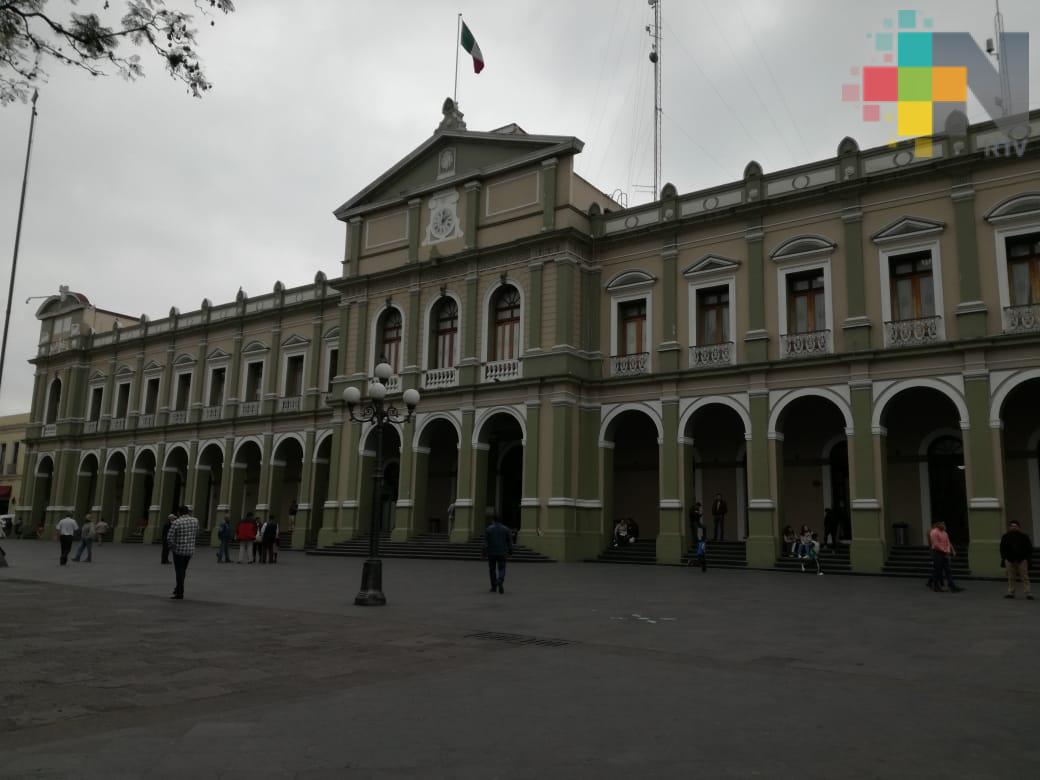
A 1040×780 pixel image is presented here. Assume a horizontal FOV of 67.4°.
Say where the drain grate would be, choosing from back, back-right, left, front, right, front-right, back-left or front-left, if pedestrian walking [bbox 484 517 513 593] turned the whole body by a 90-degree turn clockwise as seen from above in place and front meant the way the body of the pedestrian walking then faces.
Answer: right

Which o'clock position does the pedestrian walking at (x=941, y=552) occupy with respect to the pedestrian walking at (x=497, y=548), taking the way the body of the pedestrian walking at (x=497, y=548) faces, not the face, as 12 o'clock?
the pedestrian walking at (x=941, y=552) is roughly at 3 o'clock from the pedestrian walking at (x=497, y=548).

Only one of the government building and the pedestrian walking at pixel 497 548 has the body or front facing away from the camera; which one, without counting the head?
the pedestrian walking

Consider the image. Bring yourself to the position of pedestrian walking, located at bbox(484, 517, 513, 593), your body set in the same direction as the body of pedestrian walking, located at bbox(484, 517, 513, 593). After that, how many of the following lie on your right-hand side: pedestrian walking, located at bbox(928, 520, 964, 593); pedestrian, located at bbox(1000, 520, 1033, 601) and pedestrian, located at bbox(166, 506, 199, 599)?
2

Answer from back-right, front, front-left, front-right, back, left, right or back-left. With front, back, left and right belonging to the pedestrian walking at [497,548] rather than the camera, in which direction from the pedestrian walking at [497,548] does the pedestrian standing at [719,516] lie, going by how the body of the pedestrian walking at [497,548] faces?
front-right

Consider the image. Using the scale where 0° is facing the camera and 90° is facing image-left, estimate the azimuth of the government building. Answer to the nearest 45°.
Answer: approximately 45°

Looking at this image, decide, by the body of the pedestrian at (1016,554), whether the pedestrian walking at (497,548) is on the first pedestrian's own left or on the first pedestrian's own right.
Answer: on the first pedestrian's own right

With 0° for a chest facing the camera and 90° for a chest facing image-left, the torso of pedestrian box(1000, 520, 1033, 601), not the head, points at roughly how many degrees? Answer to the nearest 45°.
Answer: approximately 0°

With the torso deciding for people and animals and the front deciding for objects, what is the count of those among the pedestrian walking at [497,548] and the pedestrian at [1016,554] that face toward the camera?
1

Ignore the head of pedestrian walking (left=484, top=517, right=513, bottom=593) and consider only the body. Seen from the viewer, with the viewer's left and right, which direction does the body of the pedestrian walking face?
facing away from the viewer

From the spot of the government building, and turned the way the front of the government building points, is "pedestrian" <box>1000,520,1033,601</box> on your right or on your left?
on your left
